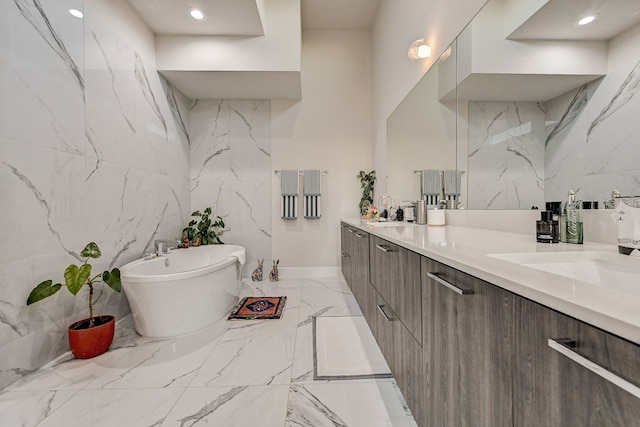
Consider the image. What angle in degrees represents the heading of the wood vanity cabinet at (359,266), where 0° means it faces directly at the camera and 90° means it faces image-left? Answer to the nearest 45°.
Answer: approximately 90°

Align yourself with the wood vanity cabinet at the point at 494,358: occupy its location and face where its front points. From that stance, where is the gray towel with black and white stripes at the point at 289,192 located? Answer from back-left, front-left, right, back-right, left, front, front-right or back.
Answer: right

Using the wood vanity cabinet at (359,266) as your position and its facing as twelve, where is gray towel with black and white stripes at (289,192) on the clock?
The gray towel with black and white stripes is roughly at 2 o'clock from the wood vanity cabinet.

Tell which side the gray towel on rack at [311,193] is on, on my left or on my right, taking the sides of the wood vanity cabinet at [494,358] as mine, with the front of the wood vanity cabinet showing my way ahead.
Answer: on my right

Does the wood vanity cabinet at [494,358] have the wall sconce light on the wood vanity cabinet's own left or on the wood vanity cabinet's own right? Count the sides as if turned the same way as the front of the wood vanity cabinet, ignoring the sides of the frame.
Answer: on the wood vanity cabinet's own right

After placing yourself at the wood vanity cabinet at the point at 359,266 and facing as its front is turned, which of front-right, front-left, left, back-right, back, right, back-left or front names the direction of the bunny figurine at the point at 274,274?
front-right

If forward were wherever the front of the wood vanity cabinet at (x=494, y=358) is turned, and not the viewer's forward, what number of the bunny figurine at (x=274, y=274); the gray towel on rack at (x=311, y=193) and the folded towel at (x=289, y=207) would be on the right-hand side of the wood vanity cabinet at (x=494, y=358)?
3

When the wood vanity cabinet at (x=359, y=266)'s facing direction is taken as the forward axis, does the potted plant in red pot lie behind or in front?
in front

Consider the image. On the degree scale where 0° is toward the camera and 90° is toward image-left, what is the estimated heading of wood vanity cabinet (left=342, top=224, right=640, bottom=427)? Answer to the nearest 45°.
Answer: approximately 45°

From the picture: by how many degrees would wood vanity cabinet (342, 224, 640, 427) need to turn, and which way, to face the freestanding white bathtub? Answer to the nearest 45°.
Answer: approximately 45° to its right

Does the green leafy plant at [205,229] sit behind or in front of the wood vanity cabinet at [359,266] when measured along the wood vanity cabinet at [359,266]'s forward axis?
in front

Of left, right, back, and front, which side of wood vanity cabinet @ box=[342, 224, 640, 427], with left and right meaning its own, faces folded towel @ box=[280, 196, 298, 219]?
right
